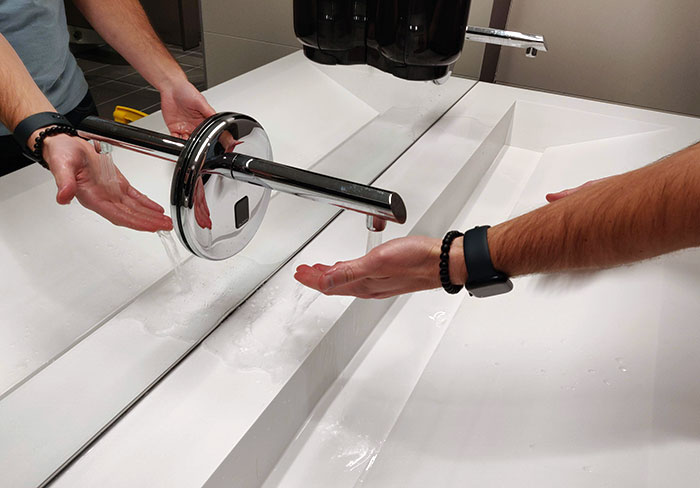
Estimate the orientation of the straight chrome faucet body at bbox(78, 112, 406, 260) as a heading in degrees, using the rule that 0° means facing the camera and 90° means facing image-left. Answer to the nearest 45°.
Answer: approximately 315°

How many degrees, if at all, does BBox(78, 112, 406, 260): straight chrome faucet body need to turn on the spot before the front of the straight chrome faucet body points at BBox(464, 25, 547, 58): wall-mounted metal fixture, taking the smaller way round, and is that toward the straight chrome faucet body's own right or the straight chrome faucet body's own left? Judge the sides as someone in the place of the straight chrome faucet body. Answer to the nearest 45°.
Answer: approximately 90° to the straight chrome faucet body's own left
